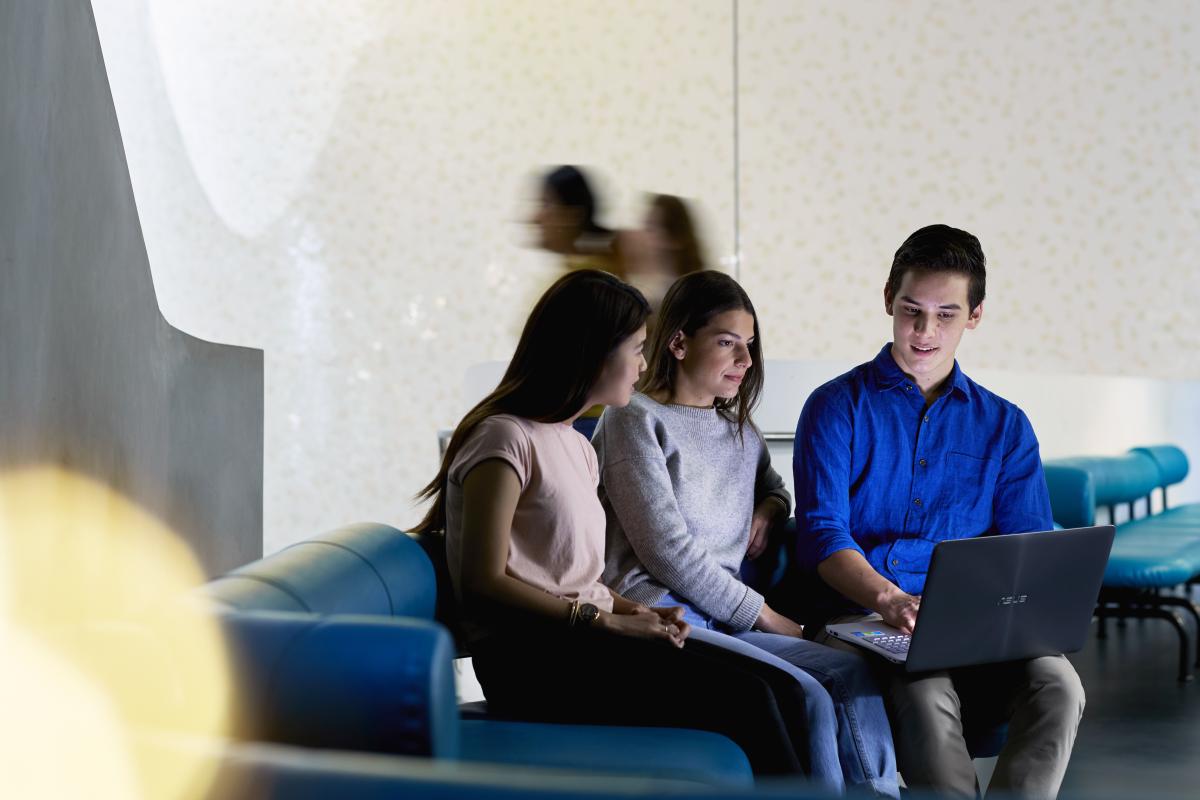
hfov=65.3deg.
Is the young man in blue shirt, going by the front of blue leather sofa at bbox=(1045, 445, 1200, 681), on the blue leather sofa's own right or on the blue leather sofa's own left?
on the blue leather sofa's own right

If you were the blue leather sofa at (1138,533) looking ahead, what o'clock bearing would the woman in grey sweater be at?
The woman in grey sweater is roughly at 2 o'clock from the blue leather sofa.

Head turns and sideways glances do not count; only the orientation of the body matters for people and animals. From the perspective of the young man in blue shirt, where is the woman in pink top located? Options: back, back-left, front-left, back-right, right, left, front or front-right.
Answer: front-right

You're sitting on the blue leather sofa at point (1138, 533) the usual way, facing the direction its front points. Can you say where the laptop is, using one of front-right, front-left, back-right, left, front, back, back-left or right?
front-right

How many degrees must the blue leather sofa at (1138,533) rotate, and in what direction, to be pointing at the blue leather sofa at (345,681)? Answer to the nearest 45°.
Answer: approximately 45° to its right

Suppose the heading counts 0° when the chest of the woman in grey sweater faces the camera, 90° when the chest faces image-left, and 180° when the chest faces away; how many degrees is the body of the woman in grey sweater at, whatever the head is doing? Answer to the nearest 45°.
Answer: approximately 315°

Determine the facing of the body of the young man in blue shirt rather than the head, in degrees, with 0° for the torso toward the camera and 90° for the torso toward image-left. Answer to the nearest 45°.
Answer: approximately 0°

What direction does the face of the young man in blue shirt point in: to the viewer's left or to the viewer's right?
to the viewer's left
